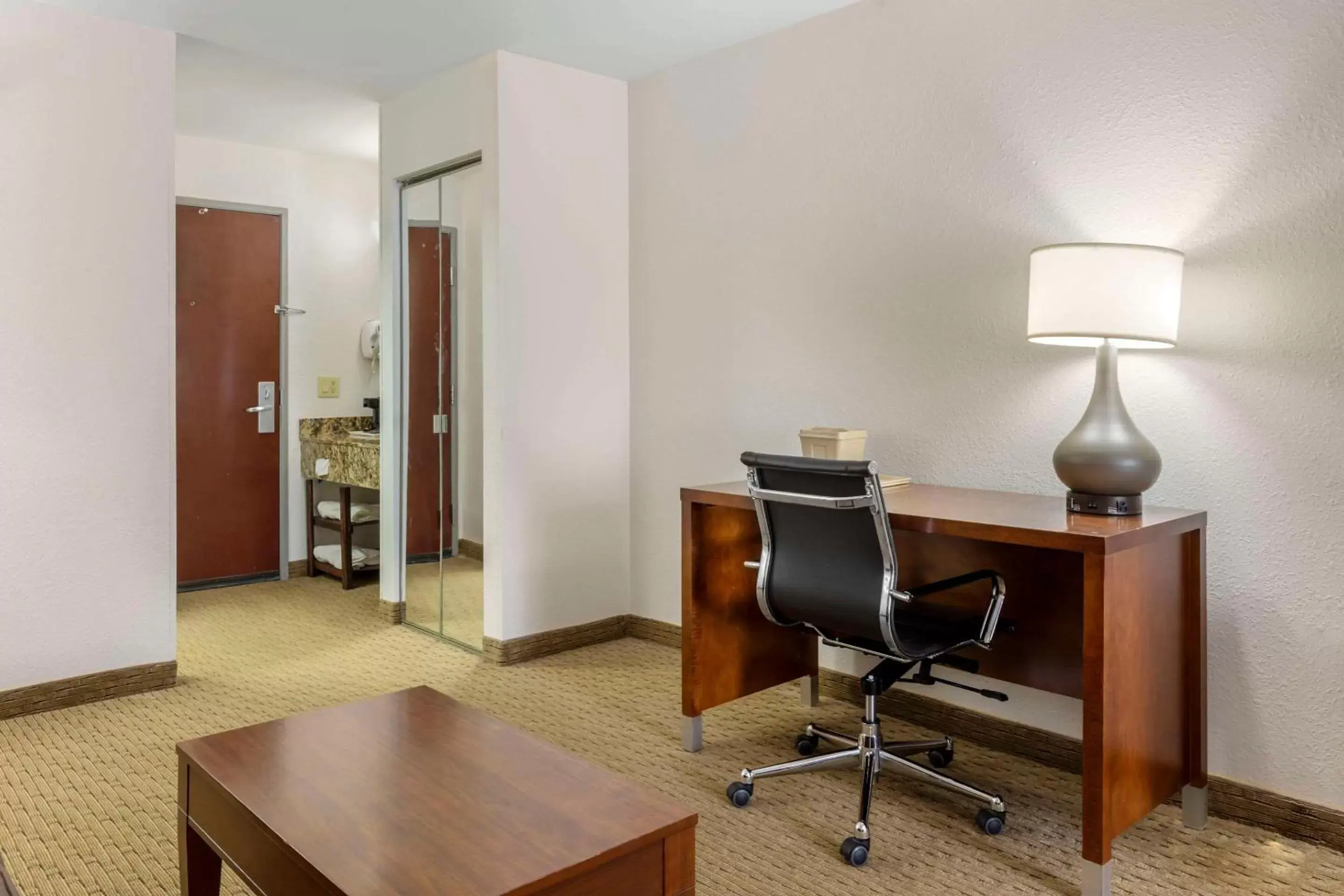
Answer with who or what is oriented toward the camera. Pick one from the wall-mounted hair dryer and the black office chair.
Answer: the wall-mounted hair dryer

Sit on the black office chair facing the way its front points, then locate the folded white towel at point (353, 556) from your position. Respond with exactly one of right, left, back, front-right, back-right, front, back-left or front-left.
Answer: left

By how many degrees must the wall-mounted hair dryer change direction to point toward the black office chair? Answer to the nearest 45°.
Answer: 0° — it already faces it

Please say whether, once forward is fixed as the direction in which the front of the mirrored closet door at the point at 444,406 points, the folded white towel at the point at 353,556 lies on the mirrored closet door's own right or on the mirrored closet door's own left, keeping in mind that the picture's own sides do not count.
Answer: on the mirrored closet door's own right

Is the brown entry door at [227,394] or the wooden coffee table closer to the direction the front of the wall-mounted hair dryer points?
the wooden coffee table

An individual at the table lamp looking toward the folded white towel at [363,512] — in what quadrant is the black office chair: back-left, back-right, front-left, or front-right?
front-left

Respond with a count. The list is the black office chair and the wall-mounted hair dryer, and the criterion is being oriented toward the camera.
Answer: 1

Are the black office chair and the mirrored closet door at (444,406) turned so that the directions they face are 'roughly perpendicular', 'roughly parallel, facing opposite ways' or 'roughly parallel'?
roughly parallel, facing opposite ways

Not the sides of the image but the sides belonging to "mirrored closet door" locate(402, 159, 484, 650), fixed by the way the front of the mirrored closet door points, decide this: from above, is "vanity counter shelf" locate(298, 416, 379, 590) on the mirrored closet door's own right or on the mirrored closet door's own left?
on the mirrored closet door's own right

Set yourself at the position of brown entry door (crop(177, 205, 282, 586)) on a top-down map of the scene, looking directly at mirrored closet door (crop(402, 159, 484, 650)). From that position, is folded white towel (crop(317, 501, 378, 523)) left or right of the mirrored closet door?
left

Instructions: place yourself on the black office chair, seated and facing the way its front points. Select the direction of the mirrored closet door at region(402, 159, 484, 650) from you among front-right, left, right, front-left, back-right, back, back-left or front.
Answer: left

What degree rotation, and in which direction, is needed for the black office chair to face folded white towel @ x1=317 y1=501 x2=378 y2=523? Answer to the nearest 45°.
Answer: approximately 90° to its left

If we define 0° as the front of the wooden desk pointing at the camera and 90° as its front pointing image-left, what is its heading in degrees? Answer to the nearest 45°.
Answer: approximately 45°

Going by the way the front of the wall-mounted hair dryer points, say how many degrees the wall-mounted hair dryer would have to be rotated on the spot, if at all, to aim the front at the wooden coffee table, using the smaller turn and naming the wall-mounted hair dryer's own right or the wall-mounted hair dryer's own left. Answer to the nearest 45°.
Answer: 0° — it already faces it

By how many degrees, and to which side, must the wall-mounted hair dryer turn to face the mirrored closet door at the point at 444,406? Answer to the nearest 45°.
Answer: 0° — it already faces it
